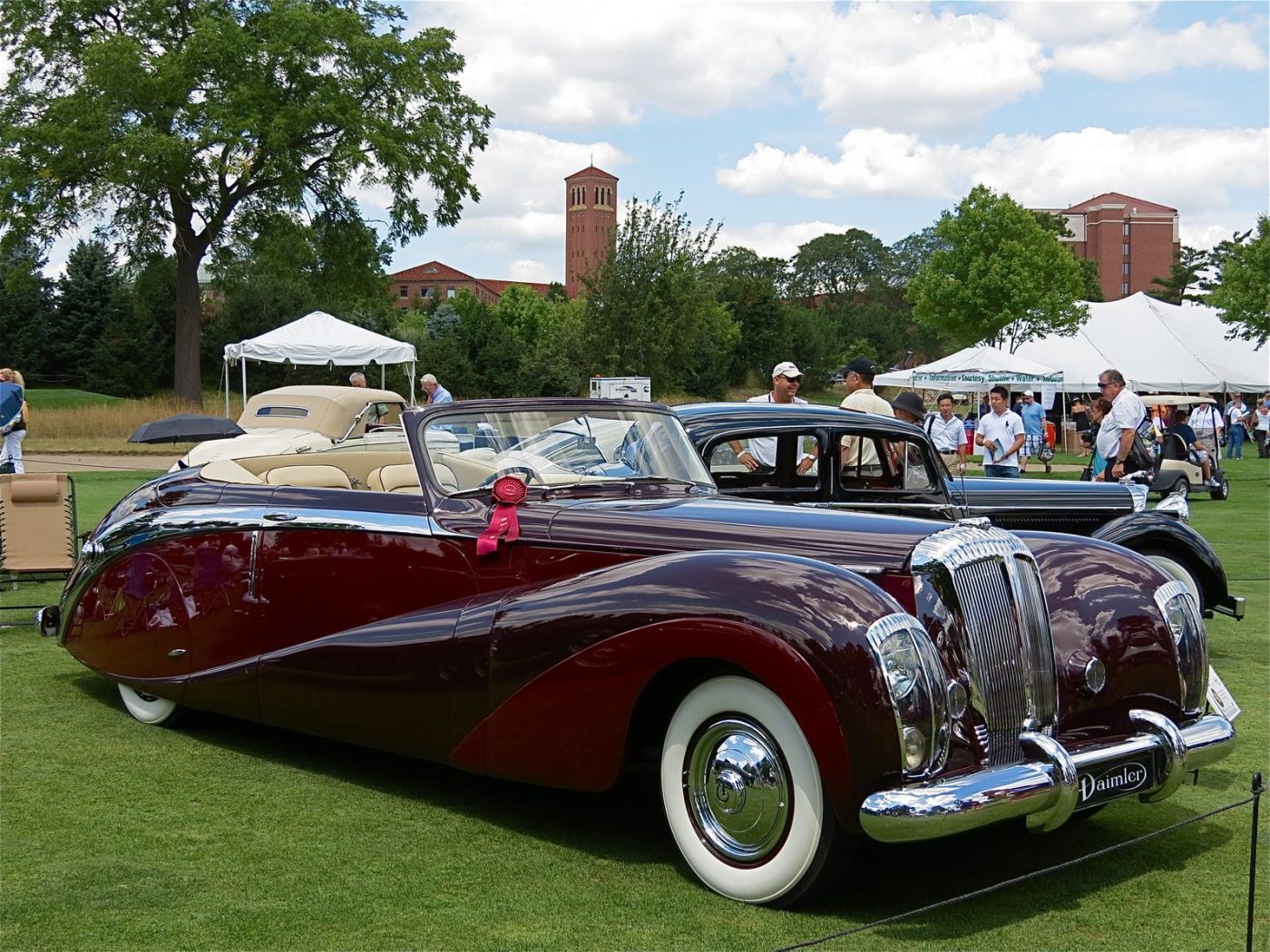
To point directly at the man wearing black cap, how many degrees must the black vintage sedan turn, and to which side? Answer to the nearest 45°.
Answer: approximately 90° to its left

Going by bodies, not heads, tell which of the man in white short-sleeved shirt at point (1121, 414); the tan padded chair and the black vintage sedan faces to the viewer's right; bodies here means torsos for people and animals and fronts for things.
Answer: the black vintage sedan

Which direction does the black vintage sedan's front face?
to the viewer's right

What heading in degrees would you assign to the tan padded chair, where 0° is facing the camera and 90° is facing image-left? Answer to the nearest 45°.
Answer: approximately 0°

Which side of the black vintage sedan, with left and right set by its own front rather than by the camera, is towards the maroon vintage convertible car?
right

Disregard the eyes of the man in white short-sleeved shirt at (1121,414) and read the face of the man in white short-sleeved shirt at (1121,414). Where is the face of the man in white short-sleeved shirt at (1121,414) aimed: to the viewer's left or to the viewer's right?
to the viewer's left

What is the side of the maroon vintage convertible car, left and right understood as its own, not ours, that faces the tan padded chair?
back

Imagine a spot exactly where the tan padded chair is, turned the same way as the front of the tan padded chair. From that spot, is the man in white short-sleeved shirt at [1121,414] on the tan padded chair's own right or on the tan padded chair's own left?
on the tan padded chair's own left

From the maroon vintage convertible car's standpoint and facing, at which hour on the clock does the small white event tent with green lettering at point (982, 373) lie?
The small white event tent with green lettering is roughly at 8 o'clock from the maroon vintage convertible car.

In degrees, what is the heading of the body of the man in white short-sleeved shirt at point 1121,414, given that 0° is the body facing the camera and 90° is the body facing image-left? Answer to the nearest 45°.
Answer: approximately 90°
